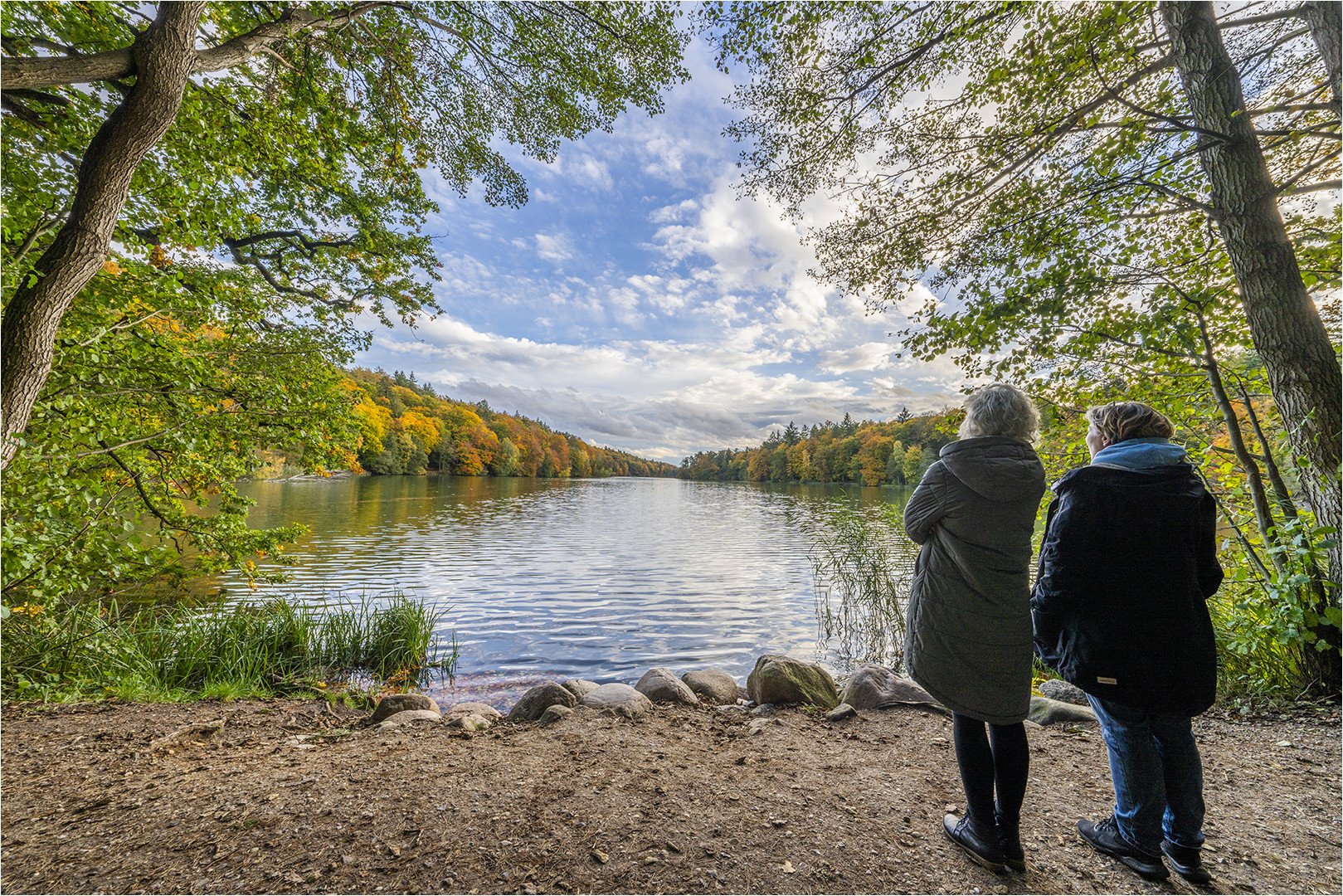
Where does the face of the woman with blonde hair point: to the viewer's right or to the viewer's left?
to the viewer's left

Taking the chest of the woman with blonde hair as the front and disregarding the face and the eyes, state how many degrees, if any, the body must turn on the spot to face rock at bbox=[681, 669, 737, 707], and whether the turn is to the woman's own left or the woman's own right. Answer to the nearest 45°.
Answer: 0° — they already face it

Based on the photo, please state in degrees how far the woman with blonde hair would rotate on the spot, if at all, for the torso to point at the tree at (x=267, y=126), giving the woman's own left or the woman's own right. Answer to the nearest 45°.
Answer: approximately 45° to the woman's own left

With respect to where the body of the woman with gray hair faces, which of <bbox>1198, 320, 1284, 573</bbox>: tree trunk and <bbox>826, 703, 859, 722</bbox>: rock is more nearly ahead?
the rock

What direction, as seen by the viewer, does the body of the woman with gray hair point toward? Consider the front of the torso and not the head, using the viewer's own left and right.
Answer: facing away from the viewer and to the left of the viewer

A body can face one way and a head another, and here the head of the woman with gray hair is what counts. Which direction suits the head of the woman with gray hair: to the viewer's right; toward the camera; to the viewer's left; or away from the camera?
away from the camera

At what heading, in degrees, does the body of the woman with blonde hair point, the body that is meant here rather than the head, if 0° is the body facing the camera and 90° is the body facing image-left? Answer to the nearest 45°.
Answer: approximately 135°
